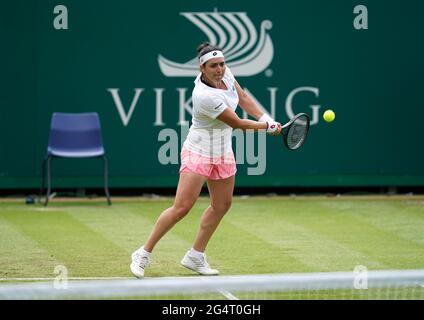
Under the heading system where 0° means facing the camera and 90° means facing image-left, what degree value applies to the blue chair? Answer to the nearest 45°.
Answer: approximately 0°

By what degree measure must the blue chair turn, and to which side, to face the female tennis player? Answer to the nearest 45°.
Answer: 0° — it already faces them

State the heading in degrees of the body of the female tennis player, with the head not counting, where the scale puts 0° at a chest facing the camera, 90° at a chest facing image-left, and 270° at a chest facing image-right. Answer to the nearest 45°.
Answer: approximately 315°

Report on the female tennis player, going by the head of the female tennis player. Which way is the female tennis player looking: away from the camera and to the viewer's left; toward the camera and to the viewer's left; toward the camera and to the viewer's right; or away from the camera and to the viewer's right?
toward the camera and to the viewer's right

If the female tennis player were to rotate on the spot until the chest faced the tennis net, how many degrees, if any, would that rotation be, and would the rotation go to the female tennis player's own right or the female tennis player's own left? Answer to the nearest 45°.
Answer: approximately 45° to the female tennis player's own right

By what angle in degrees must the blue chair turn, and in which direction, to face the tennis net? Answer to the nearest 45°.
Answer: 0° — it already faces it

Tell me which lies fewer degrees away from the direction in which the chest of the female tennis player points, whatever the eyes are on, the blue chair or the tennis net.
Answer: the tennis net

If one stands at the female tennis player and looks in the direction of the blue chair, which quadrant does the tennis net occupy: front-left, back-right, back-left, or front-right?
back-left
